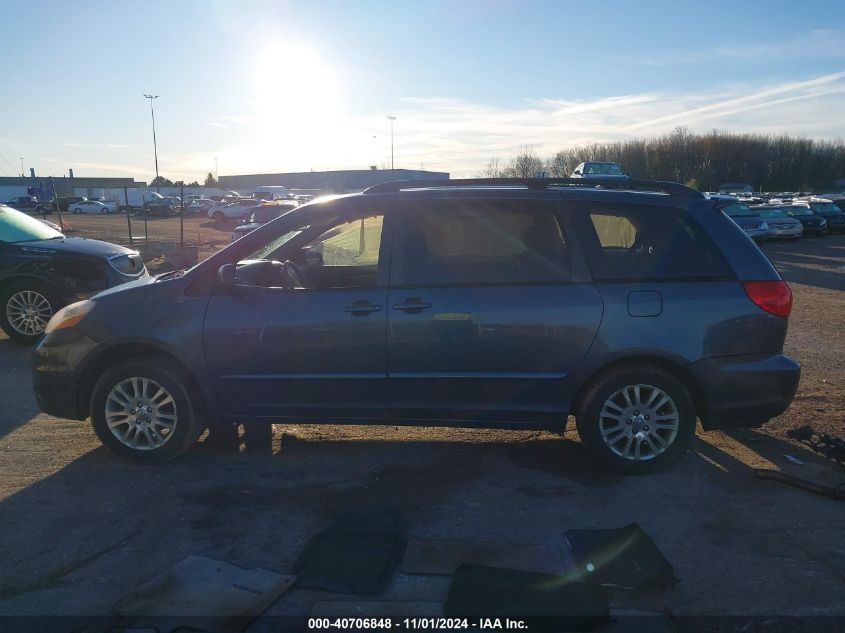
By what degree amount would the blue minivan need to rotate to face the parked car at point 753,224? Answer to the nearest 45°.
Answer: approximately 135° to its right

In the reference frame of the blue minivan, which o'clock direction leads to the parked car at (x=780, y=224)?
The parked car is roughly at 4 o'clock from the blue minivan.

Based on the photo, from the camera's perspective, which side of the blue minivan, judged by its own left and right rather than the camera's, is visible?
left

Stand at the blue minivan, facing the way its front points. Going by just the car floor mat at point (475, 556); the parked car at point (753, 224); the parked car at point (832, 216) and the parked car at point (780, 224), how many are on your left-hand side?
1

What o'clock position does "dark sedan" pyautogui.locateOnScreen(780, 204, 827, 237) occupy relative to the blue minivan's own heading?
The dark sedan is roughly at 4 o'clock from the blue minivan.

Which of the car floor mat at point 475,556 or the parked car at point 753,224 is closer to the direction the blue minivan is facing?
the car floor mat

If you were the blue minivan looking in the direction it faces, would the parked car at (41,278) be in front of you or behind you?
in front

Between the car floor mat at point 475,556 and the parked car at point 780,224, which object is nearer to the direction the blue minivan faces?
the car floor mat

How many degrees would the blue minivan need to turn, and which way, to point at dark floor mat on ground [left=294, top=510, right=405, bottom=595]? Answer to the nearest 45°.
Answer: approximately 45° to its left

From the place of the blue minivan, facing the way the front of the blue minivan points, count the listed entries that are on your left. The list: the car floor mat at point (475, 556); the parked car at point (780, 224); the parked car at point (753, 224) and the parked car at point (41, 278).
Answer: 1

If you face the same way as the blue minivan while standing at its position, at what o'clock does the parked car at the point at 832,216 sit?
The parked car is roughly at 4 o'clock from the blue minivan.

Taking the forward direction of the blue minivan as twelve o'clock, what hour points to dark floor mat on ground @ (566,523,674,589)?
The dark floor mat on ground is roughly at 8 o'clock from the blue minivan.

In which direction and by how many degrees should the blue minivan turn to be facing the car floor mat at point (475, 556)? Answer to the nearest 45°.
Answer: approximately 90° to its left
